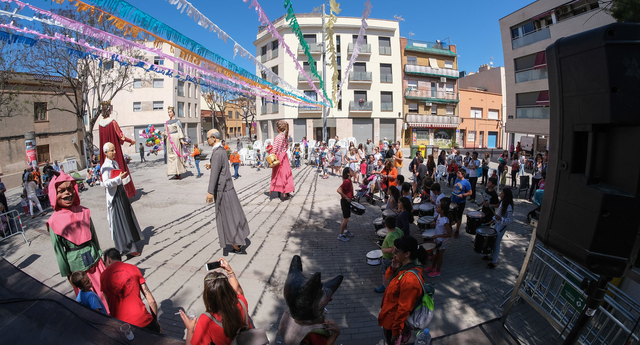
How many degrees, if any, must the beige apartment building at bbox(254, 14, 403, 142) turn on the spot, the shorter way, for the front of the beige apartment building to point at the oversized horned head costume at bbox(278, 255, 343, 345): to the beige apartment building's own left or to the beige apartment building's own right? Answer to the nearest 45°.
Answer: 0° — it already faces it

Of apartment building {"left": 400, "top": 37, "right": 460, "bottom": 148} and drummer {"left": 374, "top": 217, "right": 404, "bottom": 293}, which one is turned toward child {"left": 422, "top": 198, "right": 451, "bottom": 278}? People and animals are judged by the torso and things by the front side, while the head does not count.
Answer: the apartment building

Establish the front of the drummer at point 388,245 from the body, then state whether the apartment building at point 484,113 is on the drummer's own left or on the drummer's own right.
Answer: on the drummer's own right

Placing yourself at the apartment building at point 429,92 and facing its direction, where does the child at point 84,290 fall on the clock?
The child is roughly at 12 o'clock from the apartment building.

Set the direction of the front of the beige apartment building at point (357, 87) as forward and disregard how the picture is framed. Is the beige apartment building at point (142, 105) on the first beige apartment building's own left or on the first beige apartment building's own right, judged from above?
on the first beige apartment building's own right

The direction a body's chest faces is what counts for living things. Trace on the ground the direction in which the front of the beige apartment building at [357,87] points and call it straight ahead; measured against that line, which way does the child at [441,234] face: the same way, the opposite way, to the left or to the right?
to the right

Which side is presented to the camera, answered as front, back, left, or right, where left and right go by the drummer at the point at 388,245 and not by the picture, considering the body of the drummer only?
left
